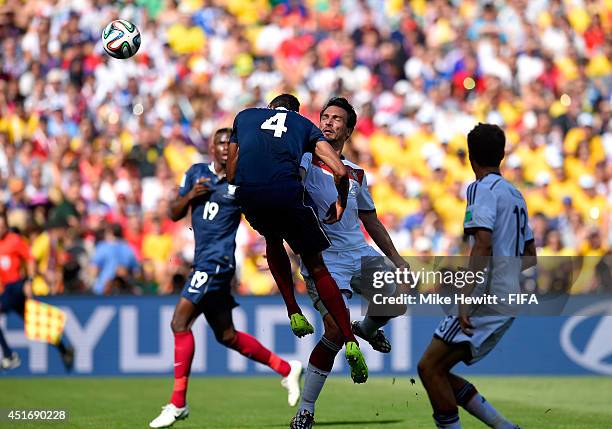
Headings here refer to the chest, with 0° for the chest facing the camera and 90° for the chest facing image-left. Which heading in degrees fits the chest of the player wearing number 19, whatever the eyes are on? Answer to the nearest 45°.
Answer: approximately 45°

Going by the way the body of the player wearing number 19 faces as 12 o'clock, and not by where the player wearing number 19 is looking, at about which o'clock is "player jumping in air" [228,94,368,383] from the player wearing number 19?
The player jumping in air is roughly at 10 o'clock from the player wearing number 19.

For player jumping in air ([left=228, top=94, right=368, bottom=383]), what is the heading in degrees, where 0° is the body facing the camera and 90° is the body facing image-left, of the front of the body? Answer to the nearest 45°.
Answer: approximately 180°

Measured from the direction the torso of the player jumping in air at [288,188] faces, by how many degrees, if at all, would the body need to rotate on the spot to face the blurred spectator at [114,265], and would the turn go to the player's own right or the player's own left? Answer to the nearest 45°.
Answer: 0° — they already face them

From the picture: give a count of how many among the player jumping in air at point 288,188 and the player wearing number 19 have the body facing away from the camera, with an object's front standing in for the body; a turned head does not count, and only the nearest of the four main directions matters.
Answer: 1

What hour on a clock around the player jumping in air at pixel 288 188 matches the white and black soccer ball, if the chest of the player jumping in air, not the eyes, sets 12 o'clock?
The white and black soccer ball is roughly at 9 o'clock from the player jumping in air.

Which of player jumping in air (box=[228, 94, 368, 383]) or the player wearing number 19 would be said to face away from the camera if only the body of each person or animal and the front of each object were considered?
the player jumping in air

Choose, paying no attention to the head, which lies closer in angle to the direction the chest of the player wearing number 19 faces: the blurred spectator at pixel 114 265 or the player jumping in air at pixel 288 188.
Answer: the player jumping in air
